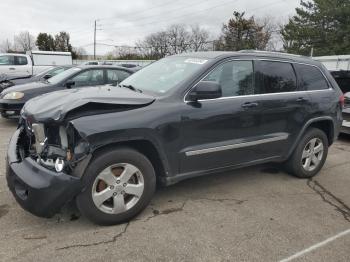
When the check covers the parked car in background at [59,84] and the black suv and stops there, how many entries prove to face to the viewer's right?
0

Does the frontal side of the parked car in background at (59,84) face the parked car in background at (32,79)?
no

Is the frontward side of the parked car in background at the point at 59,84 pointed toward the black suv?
no

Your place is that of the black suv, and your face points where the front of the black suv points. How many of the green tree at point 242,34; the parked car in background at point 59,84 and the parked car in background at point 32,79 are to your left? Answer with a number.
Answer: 0

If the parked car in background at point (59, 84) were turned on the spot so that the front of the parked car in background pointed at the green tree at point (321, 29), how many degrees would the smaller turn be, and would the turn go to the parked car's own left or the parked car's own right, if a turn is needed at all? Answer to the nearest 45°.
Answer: approximately 180°

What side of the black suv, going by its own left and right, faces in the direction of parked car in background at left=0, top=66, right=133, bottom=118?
right

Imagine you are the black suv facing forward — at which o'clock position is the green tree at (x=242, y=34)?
The green tree is roughly at 5 o'clock from the black suv.

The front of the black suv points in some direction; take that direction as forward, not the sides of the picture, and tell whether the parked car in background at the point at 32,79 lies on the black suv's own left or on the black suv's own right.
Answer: on the black suv's own right

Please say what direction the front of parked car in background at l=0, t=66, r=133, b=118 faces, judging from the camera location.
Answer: facing the viewer and to the left of the viewer

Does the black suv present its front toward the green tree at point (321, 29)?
no

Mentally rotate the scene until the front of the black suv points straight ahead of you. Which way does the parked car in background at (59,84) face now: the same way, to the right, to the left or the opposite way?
the same way
